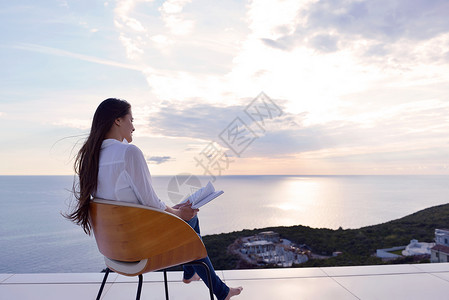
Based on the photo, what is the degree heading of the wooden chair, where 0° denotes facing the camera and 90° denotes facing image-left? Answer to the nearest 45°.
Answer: approximately 225°

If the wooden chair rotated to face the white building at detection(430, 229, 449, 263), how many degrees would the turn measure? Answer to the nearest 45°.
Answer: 0° — it already faces it

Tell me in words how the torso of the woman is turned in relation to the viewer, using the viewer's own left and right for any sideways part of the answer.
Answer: facing away from the viewer and to the right of the viewer
